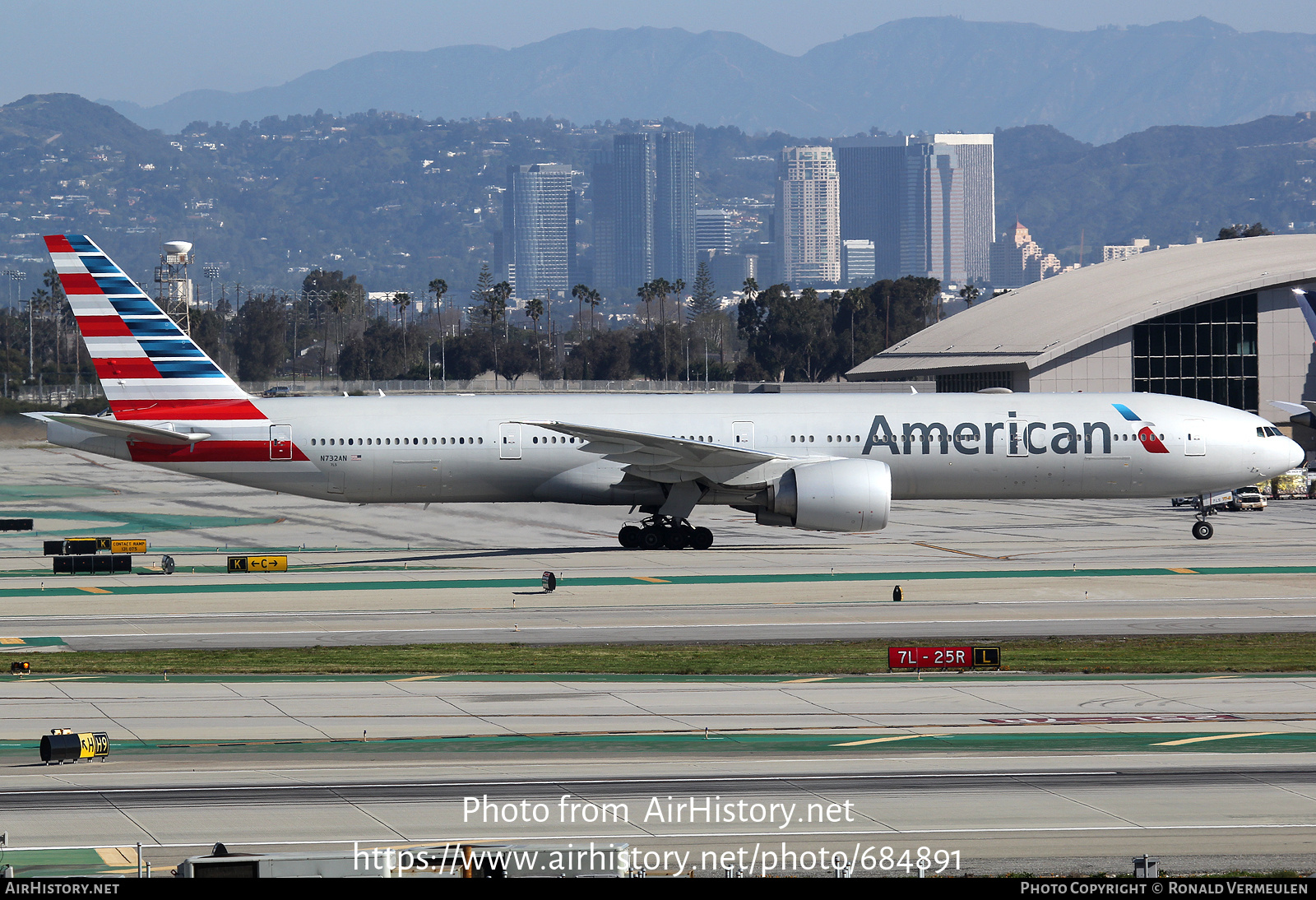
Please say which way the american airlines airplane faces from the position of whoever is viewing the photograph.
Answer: facing to the right of the viewer
